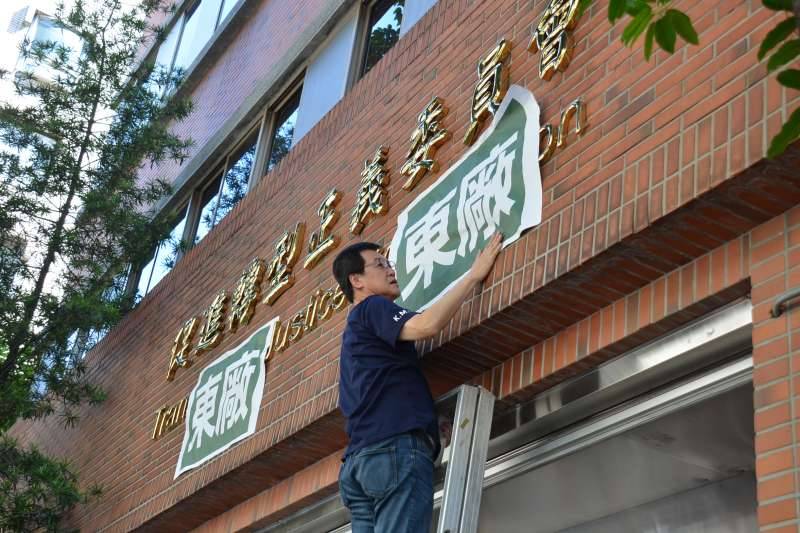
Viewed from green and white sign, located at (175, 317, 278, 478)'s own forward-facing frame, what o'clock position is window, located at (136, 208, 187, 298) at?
The window is roughly at 4 o'clock from the green and white sign.

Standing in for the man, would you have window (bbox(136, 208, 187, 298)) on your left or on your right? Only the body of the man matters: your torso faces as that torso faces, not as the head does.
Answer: on your left

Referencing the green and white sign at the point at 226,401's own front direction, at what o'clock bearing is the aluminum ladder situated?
The aluminum ladder is roughly at 10 o'clock from the green and white sign.

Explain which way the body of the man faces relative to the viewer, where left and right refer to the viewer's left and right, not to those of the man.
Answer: facing away from the viewer and to the right of the viewer

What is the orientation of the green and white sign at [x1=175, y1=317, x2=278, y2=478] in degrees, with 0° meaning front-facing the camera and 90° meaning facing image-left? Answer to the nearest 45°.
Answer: approximately 45°

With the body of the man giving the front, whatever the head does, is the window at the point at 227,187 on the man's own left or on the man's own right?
on the man's own left
